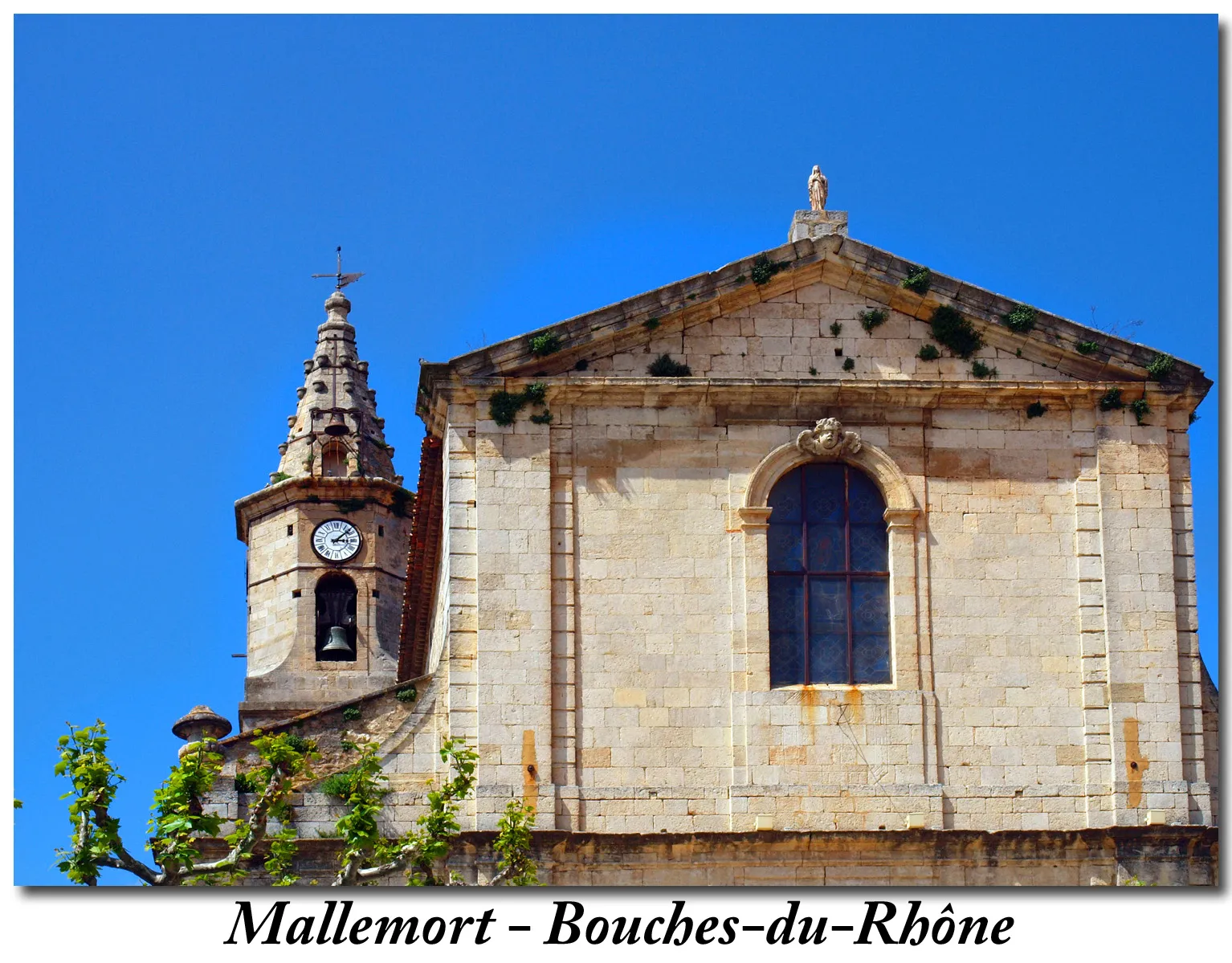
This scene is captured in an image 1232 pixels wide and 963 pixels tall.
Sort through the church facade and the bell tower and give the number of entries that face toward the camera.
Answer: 2

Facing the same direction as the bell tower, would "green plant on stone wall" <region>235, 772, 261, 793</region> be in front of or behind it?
in front

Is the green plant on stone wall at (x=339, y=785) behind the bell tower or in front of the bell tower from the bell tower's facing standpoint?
in front

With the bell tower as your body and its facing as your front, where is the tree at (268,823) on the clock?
The tree is roughly at 12 o'clock from the bell tower.

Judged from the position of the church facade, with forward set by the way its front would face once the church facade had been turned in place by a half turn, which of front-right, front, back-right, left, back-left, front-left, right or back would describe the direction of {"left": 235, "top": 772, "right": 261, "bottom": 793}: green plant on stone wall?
left

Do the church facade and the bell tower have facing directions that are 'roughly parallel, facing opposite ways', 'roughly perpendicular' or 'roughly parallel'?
roughly parallel

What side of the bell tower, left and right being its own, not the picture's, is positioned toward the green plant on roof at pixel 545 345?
front

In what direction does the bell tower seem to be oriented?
toward the camera
